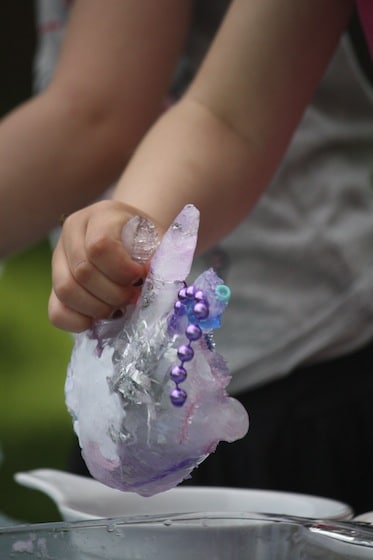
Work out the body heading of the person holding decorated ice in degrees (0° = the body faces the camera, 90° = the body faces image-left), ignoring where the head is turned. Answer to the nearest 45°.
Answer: approximately 45°
